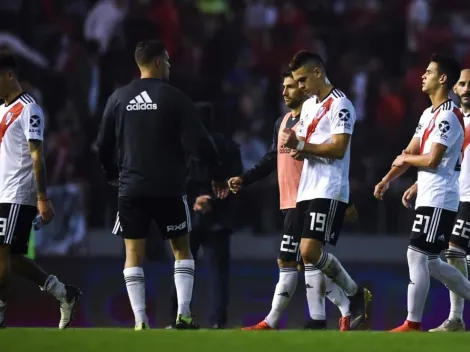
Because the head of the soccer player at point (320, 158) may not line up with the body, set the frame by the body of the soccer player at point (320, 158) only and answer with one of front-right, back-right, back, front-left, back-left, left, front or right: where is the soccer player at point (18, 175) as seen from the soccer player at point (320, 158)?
front-right

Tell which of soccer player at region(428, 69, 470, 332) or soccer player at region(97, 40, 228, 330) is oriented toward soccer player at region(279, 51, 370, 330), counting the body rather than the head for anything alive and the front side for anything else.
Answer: soccer player at region(428, 69, 470, 332)

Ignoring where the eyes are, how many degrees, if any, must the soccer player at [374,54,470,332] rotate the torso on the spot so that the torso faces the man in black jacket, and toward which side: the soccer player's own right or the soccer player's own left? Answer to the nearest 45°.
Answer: approximately 45° to the soccer player's own right

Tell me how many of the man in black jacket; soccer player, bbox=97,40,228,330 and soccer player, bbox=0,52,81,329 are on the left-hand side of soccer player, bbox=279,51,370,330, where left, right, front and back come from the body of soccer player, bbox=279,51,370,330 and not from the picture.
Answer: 0

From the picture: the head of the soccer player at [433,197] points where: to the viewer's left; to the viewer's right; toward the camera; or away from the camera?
to the viewer's left

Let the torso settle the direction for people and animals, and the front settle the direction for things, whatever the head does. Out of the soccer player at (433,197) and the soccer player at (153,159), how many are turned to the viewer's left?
1

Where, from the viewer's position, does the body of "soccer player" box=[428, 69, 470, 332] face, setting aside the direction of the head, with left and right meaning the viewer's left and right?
facing the viewer and to the left of the viewer

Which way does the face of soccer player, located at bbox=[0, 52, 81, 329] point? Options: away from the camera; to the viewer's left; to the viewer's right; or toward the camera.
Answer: to the viewer's left

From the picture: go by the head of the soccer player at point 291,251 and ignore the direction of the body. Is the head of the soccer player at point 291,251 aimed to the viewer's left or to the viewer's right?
to the viewer's left

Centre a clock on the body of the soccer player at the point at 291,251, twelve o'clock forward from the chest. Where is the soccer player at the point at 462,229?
the soccer player at the point at 462,229 is roughly at 7 o'clock from the soccer player at the point at 291,251.

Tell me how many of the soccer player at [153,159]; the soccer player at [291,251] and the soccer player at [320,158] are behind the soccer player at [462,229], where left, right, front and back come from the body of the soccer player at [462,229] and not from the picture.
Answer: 0

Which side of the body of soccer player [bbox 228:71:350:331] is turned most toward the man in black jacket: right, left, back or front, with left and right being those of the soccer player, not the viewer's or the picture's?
right

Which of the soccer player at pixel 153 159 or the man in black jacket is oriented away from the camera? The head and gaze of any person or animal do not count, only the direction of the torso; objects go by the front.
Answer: the soccer player
